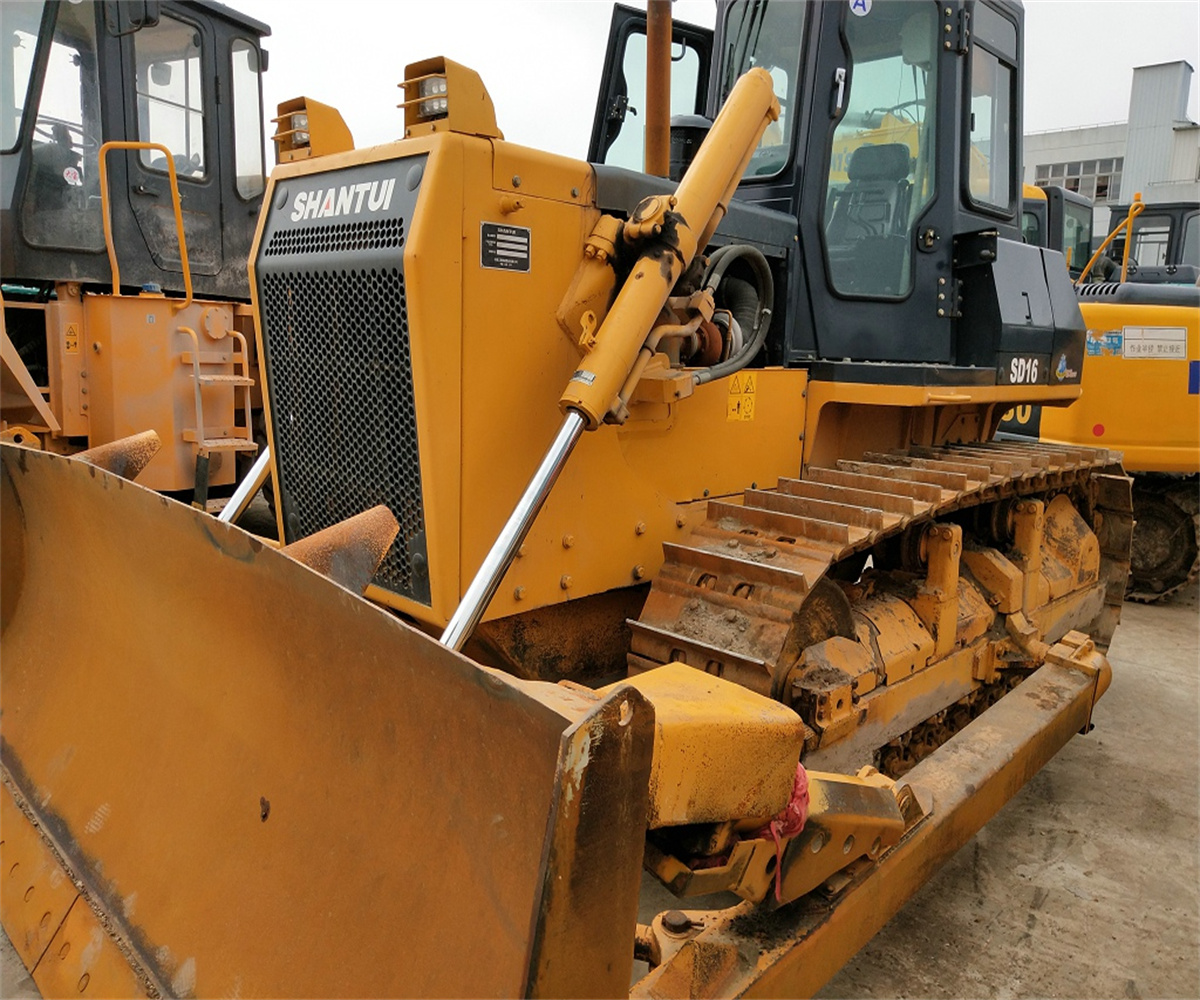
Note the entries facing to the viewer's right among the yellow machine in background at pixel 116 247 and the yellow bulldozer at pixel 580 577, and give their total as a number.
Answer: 0

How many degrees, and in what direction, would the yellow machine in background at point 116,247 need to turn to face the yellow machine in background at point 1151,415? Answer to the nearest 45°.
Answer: approximately 135° to its left

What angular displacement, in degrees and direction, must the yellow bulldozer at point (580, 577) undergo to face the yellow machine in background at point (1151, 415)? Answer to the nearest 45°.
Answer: approximately 180°

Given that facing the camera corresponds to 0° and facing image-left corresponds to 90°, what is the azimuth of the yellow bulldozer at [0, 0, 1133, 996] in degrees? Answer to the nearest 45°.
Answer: approximately 45°

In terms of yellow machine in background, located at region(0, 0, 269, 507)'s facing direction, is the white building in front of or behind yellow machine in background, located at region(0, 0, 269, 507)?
behind

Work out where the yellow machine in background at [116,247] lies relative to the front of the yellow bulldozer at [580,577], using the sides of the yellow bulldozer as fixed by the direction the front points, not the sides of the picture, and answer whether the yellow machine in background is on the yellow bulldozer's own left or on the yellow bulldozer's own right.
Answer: on the yellow bulldozer's own right

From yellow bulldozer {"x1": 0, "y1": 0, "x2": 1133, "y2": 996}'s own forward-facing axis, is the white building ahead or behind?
behind
